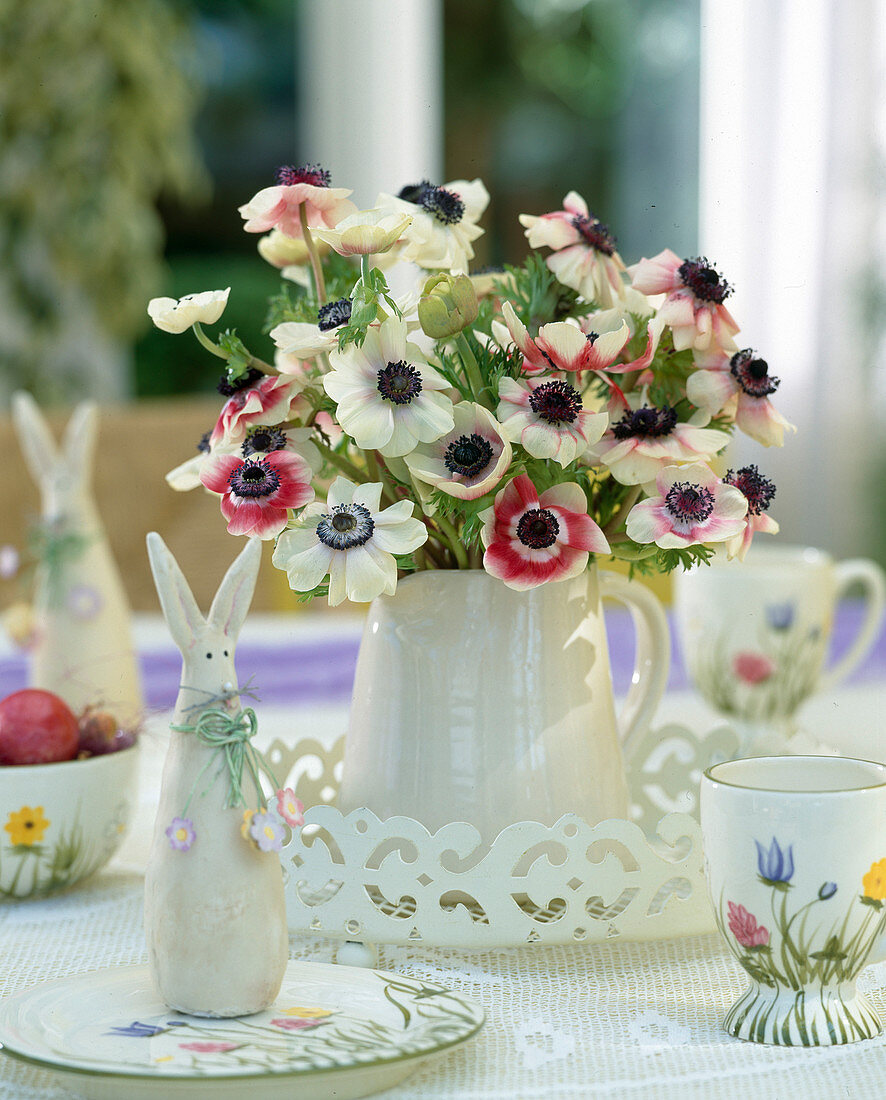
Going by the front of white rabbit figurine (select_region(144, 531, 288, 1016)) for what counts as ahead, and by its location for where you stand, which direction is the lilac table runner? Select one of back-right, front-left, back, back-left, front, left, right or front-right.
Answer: back-left

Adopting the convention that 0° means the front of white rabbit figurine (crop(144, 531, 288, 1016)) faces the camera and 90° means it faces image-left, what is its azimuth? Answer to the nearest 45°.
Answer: approximately 315°

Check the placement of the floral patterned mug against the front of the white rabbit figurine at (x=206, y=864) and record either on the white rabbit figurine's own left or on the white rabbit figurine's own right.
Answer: on the white rabbit figurine's own left
